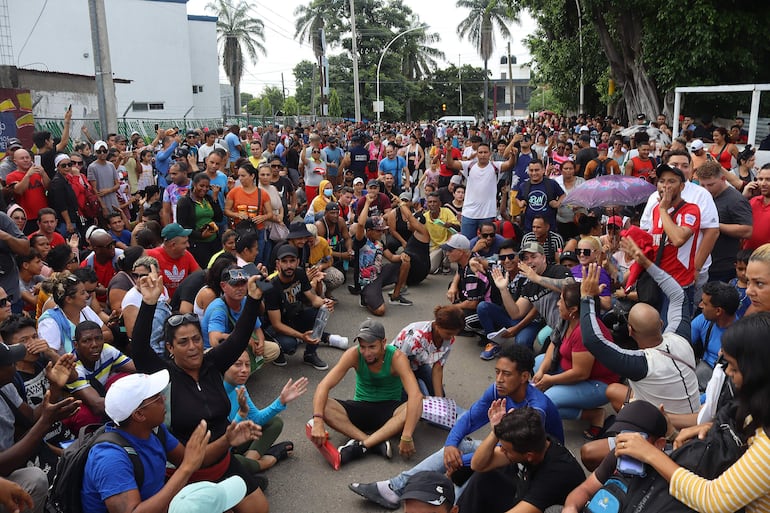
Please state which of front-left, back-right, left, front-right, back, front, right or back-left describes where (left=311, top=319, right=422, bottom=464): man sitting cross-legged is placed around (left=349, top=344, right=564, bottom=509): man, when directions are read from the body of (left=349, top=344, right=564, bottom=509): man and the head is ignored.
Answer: right

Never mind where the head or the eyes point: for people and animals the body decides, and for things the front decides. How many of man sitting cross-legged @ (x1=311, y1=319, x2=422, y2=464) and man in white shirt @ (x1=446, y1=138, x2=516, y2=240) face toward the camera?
2

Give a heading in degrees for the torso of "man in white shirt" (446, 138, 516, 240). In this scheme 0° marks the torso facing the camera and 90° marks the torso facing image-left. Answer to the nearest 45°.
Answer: approximately 0°

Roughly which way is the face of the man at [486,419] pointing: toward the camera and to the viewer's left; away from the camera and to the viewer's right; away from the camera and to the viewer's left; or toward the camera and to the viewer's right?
toward the camera and to the viewer's left

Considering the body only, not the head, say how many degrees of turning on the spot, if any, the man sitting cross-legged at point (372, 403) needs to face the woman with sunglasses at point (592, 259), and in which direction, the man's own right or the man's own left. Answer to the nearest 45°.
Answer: approximately 135° to the man's own left

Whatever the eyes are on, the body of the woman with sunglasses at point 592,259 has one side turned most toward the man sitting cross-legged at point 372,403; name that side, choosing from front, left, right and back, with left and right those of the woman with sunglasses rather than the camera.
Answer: front

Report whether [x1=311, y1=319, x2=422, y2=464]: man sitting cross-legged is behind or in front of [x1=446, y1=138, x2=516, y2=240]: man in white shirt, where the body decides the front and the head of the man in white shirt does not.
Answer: in front

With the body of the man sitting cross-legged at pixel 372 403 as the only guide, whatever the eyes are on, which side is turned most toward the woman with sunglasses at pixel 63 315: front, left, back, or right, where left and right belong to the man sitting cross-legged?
right
